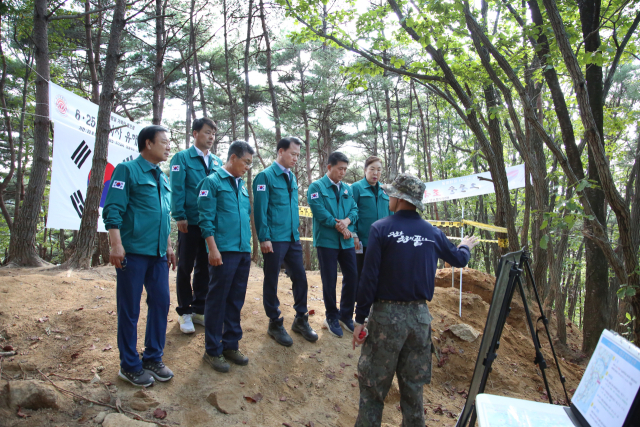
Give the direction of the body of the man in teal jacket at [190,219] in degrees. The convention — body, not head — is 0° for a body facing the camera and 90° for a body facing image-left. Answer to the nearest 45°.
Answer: approximately 315°

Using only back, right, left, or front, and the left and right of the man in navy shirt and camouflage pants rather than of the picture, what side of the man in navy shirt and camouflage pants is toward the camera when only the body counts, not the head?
back

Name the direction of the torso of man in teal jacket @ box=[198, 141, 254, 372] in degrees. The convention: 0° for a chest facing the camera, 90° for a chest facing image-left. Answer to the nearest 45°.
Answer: approximately 315°

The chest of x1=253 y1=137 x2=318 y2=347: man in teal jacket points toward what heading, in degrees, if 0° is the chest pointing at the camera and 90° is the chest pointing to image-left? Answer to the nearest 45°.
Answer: approximately 315°

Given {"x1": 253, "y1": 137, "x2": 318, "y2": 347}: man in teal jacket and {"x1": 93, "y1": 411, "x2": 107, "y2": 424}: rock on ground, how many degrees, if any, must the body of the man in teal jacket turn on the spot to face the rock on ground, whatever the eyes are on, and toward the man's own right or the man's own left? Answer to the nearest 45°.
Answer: approximately 90° to the man's own right

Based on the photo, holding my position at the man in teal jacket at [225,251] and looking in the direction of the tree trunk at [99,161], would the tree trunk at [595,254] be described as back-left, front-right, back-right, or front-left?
back-right

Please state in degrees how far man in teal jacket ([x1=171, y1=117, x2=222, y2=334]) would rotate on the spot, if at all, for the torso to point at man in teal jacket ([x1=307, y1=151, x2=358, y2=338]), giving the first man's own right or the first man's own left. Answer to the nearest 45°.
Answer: approximately 45° to the first man's own left
